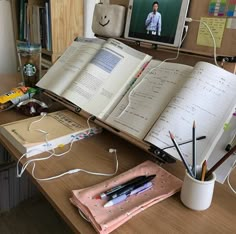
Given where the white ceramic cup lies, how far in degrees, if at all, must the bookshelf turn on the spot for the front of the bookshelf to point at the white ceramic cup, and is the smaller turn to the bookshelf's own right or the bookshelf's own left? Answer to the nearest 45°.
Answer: approximately 45° to the bookshelf's own left

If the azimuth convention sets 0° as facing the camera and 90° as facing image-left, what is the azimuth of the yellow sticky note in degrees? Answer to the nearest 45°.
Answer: approximately 0°

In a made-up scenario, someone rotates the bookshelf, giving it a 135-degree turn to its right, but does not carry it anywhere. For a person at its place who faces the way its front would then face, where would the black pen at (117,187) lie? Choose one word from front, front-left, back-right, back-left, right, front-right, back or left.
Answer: back

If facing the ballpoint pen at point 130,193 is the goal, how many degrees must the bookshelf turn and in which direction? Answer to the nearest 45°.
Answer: approximately 45° to its left
